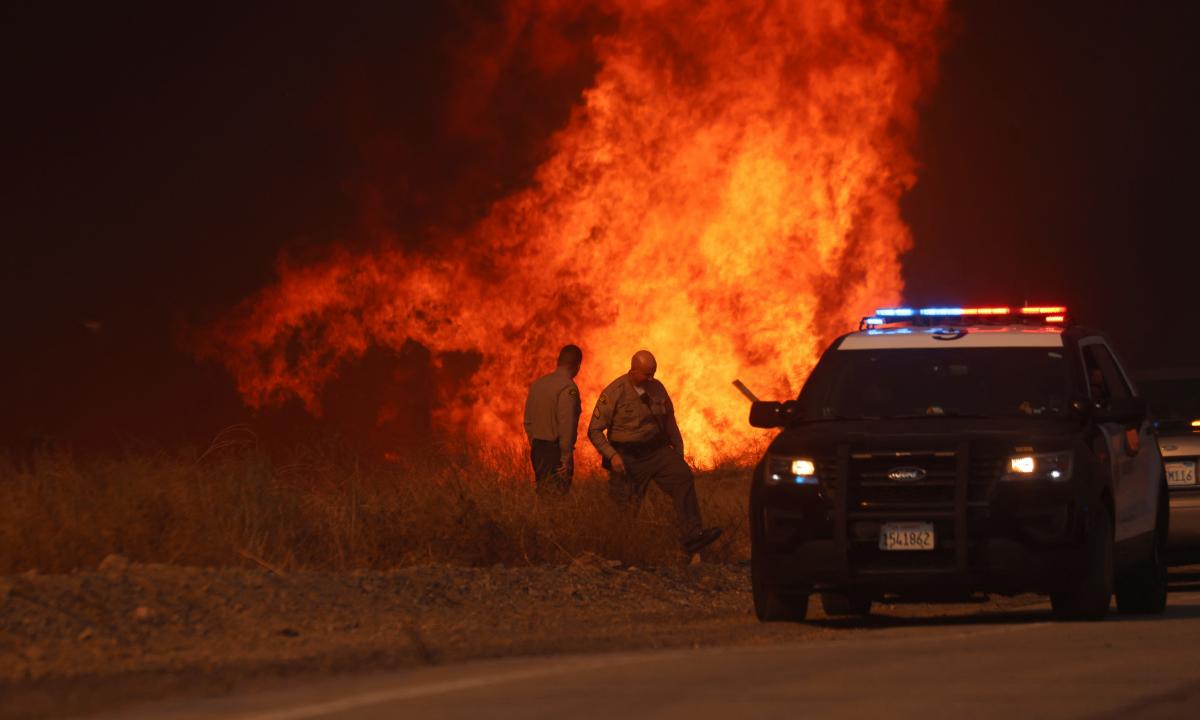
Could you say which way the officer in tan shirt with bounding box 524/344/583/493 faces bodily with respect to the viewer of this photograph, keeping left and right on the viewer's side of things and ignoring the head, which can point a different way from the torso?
facing away from the viewer and to the right of the viewer

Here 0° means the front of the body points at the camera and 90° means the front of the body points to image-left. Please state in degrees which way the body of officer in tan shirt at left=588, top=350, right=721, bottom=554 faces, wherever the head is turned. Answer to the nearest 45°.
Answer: approximately 315°

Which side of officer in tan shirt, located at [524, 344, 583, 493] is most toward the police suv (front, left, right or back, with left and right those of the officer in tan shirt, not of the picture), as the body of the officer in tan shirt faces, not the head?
right
